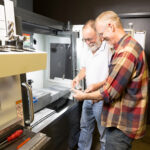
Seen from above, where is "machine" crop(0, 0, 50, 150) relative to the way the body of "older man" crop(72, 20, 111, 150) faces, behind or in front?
in front

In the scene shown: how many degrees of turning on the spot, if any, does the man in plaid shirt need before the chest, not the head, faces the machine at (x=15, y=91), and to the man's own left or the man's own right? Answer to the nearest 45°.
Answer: approximately 45° to the man's own left

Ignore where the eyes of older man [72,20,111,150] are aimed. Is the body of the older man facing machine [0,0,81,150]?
yes

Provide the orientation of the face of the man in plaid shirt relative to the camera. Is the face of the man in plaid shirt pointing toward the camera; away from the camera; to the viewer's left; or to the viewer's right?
to the viewer's left

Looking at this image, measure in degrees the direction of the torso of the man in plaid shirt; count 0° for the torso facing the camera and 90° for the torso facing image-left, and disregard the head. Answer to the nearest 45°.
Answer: approximately 90°

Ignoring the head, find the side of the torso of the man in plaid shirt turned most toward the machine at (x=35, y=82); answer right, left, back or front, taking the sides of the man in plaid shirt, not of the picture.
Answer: front

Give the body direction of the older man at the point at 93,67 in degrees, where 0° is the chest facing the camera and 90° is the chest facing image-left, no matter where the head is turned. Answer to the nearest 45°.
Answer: approximately 45°
